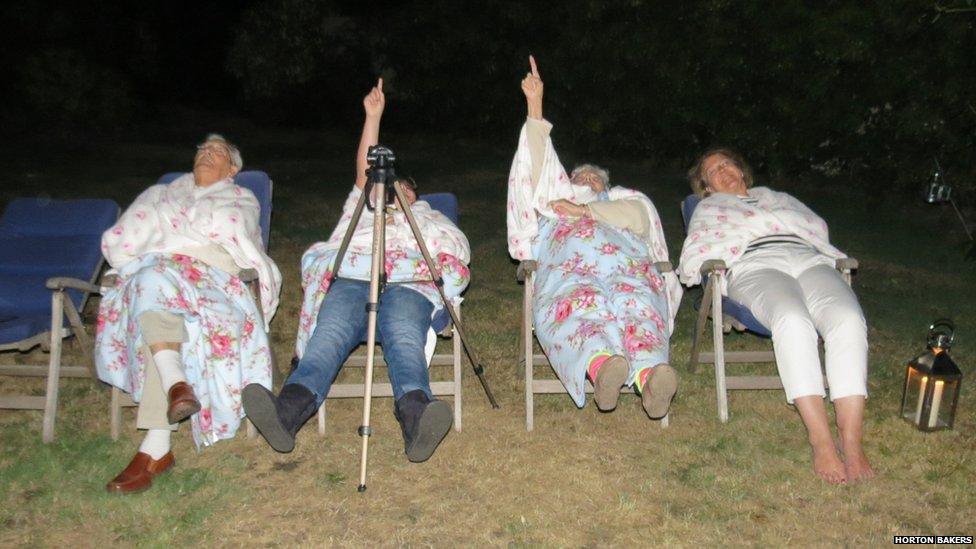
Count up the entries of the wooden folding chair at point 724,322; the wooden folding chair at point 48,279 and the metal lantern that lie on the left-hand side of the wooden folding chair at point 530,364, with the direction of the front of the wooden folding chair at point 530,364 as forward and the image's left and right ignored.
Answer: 2

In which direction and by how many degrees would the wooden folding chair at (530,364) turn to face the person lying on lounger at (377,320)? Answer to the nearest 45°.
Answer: approximately 45° to its right

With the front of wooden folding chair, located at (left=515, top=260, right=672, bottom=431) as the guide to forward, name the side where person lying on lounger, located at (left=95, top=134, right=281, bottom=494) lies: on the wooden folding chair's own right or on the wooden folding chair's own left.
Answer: on the wooden folding chair's own right

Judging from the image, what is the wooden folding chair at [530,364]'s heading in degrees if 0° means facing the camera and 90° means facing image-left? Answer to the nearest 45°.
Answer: approximately 0°

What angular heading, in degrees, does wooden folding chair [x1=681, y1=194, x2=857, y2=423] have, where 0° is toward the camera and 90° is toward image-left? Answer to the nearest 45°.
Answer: approximately 0°

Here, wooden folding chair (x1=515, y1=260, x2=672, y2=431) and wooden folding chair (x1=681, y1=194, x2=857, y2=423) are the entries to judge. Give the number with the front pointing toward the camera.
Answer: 2

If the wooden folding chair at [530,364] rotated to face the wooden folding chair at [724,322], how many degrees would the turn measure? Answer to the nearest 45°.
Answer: approximately 90° to its left

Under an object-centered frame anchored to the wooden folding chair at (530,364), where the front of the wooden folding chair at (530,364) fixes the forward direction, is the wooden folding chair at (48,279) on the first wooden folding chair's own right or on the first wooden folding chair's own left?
on the first wooden folding chair's own right

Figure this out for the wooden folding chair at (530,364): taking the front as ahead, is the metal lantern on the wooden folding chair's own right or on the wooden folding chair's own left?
on the wooden folding chair's own left

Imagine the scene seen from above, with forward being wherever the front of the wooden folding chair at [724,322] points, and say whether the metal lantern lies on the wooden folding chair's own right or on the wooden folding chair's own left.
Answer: on the wooden folding chair's own left

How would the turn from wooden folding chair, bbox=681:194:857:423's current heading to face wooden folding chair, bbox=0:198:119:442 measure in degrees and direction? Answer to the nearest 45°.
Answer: approximately 90° to its right

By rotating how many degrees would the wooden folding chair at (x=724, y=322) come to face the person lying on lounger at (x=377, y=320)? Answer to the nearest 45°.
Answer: approximately 45° to its right
